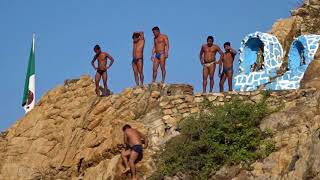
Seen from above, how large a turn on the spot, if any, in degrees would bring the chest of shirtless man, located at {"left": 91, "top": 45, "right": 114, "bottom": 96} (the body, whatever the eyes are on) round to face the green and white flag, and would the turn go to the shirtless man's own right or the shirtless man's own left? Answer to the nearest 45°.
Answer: approximately 135° to the shirtless man's own right

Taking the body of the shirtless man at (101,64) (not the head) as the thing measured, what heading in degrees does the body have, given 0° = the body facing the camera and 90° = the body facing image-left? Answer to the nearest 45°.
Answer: approximately 0°

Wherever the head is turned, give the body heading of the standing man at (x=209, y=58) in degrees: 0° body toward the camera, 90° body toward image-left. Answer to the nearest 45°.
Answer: approximately 0°

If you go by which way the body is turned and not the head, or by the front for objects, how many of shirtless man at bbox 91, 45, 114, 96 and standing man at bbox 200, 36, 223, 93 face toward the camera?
2

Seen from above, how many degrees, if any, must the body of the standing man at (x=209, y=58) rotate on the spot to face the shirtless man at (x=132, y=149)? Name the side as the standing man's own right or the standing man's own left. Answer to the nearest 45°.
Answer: approximately 45° to the standing man's own right

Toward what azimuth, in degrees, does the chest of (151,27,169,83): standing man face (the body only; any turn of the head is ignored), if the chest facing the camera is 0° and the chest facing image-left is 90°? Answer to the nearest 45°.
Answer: approximately 45°
